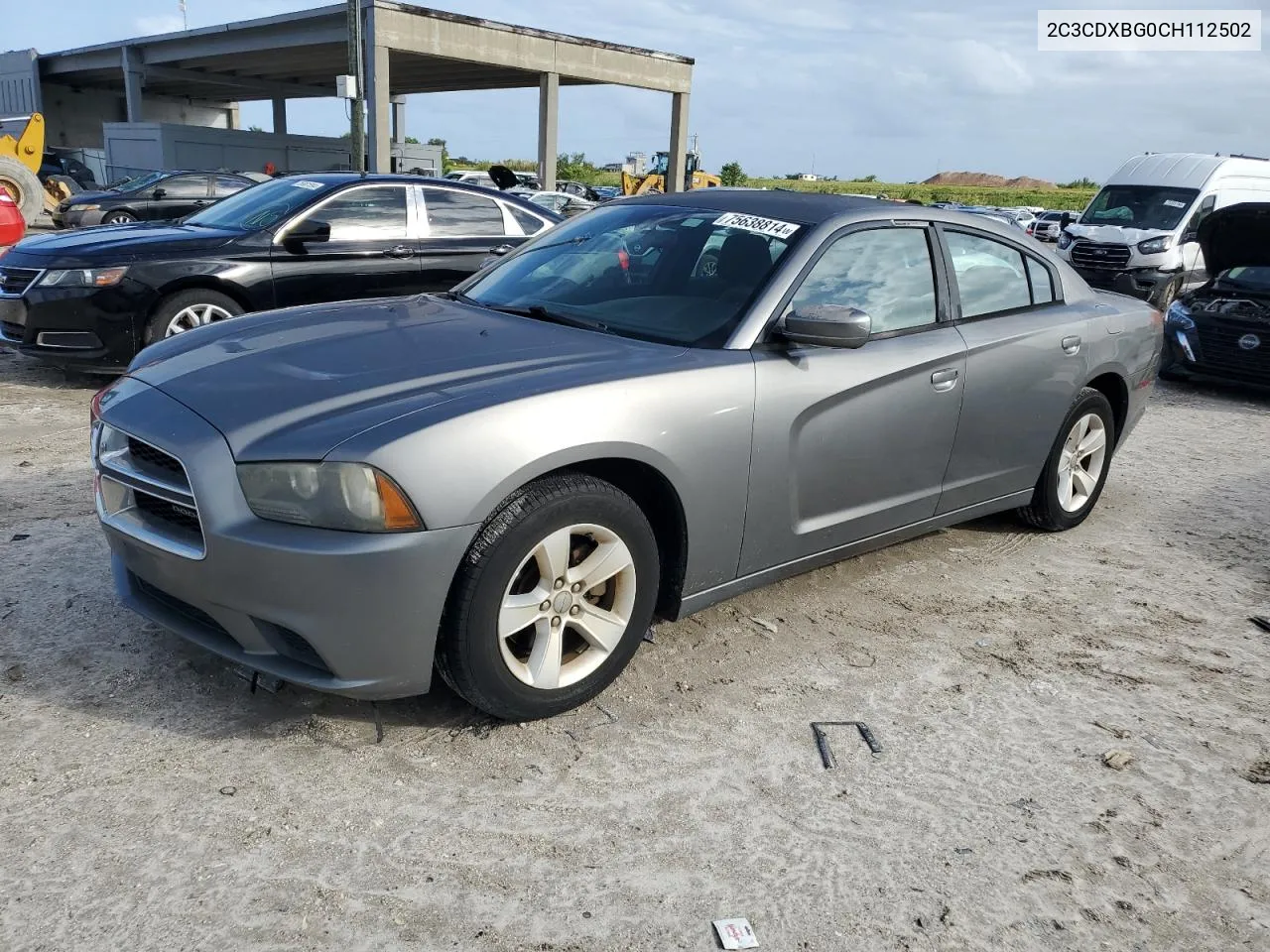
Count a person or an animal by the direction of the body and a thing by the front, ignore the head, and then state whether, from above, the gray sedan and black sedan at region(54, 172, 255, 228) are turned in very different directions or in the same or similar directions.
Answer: same or similar directions

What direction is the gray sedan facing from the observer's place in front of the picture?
facing the viewer and to the left of the viewer

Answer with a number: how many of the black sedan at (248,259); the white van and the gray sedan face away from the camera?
0

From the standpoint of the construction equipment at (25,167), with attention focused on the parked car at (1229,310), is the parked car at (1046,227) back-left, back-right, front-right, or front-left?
front-left

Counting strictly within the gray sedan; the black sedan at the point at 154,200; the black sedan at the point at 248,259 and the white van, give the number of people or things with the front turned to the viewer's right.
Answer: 0

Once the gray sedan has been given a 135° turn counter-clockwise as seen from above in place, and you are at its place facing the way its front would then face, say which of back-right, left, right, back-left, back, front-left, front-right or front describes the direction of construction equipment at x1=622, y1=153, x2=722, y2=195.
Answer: left

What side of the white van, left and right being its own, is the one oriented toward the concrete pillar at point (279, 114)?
right

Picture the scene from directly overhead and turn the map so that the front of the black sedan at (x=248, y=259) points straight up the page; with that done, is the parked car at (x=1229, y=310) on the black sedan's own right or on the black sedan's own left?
on the black sedan's own left

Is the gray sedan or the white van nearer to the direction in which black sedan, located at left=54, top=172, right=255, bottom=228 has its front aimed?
the gray sedan

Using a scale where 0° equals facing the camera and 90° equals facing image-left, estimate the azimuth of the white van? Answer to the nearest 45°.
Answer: approximately 45°

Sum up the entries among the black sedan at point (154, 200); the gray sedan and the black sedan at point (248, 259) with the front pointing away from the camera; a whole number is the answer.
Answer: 0

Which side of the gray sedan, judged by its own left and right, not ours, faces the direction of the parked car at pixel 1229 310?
back

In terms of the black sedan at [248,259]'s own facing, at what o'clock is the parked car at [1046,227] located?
The parked car is roughly at 6 o'clock from the black sedan.

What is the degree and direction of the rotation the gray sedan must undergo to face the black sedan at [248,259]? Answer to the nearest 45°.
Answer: approximately 90° to its right

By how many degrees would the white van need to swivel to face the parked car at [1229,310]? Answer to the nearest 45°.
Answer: approximately 45° to its left

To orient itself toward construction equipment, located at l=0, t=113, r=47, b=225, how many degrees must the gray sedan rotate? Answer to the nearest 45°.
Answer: approximately 90° to its right
